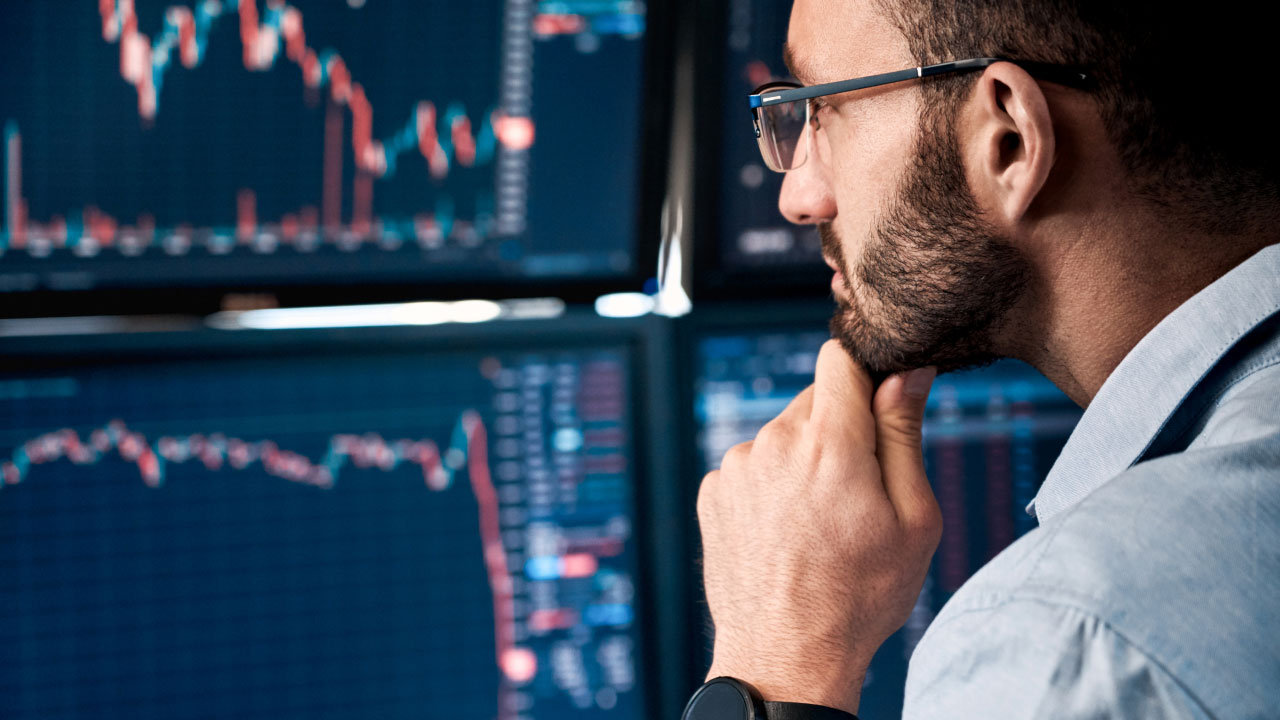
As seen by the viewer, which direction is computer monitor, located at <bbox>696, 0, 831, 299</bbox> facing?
toward the camera
